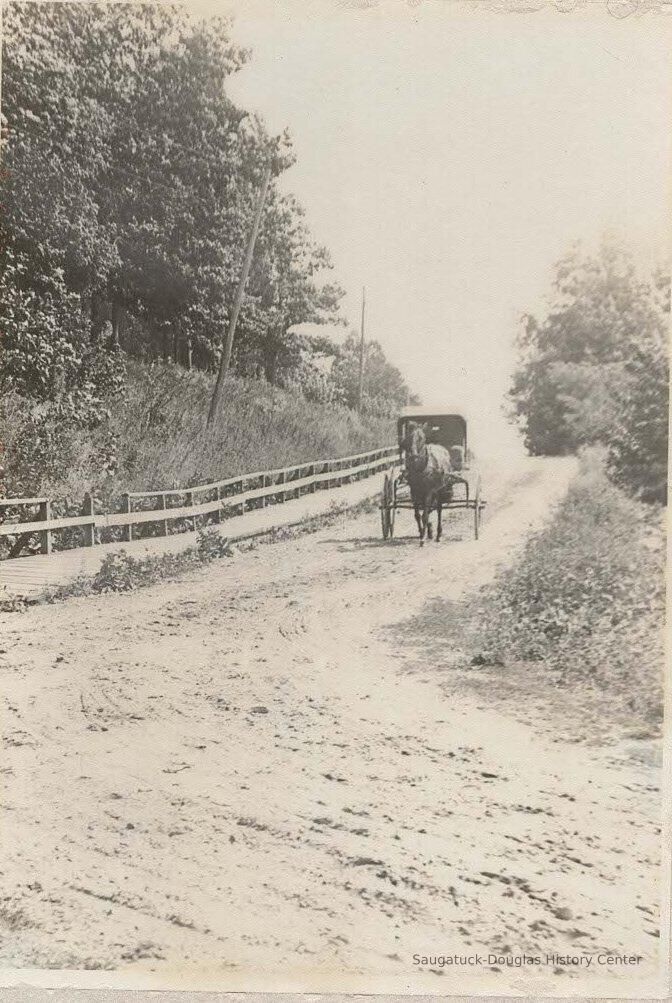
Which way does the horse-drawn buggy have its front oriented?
toward the camera

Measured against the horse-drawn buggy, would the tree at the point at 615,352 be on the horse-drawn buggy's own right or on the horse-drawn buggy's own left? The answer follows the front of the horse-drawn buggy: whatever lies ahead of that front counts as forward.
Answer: on the horse-drawn buggy's own left

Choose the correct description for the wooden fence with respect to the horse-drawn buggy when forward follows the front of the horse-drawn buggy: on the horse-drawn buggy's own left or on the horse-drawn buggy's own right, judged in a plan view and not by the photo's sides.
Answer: on the horse-drawn buggy's own right

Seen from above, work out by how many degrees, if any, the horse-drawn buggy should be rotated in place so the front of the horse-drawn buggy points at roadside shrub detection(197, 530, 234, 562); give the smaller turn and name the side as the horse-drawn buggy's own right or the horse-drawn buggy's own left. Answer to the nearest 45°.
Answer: approximately 90° to the horse-drawn buggy's own right

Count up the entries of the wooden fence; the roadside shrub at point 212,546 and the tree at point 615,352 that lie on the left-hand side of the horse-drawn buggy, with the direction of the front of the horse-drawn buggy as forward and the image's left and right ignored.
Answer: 1
